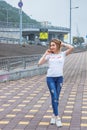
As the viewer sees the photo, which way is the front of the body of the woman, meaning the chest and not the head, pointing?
toward the camera

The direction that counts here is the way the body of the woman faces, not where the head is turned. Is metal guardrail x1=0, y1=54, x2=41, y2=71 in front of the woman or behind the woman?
behind
